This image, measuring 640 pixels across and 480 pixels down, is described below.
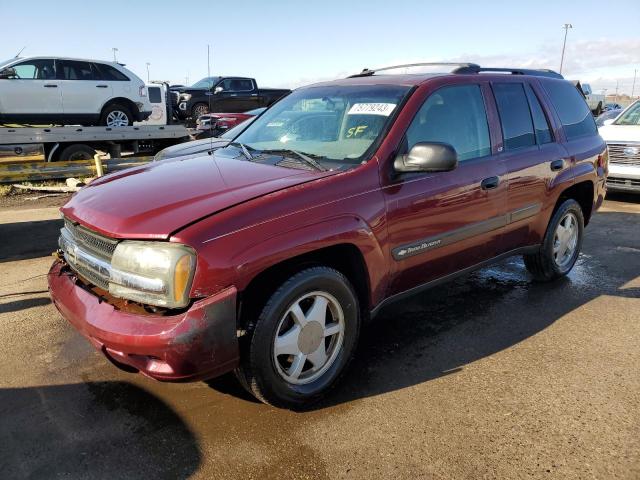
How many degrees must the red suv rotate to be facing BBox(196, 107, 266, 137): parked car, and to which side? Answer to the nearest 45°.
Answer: approximately 135° to its right

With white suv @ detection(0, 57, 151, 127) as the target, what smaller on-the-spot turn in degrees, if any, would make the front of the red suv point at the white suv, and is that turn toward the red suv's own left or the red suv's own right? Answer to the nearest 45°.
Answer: approximately 90° to the red suv's own right

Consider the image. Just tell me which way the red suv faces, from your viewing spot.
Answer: facing the viewer and to the left of the viewer

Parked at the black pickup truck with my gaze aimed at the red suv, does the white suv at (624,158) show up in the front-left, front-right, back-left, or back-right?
front-left

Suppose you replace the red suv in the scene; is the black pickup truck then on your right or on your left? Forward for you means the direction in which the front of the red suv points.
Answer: on your right

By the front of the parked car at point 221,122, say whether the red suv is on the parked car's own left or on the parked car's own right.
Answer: on the parked car's own left

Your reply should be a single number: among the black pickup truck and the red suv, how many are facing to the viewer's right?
0

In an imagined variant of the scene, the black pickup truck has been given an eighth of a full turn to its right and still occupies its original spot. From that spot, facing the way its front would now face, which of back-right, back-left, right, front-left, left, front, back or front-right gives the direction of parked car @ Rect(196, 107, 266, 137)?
left

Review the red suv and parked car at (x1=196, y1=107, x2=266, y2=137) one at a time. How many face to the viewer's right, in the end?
0

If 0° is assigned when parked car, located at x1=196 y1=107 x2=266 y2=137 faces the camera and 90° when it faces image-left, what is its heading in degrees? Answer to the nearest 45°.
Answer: approximately 45°

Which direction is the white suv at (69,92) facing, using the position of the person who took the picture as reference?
facing to the left of the viewer

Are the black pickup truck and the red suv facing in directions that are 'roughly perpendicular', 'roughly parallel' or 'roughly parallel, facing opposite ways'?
roughly parallel
